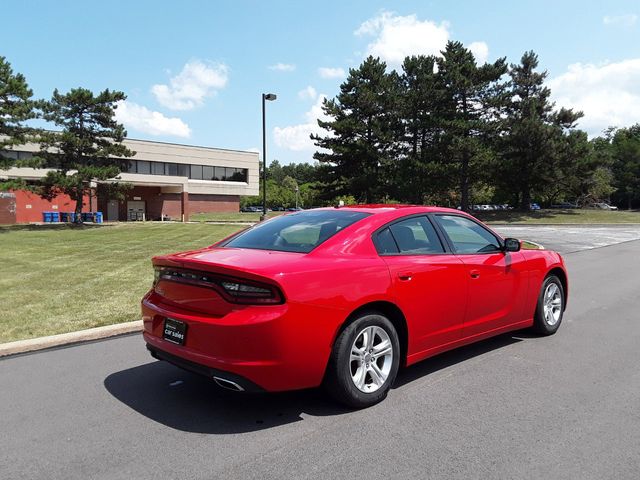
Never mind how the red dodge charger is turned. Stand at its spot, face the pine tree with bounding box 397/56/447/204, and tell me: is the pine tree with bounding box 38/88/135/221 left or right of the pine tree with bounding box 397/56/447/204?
left

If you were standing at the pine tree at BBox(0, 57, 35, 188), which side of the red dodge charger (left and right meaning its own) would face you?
left

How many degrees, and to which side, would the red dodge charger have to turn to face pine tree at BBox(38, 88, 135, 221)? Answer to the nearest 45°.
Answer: approximately 90° to its left

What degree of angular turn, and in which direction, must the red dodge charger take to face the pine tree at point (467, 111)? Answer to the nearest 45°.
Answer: approximately 45° to its left

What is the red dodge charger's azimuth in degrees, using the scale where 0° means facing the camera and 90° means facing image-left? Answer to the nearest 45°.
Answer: approximately 225°

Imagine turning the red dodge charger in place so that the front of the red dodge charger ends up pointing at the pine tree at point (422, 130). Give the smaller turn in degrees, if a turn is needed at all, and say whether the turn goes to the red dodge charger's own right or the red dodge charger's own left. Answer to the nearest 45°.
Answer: approximately 45° to the red dodge charger's own left
